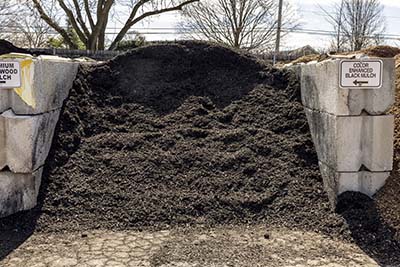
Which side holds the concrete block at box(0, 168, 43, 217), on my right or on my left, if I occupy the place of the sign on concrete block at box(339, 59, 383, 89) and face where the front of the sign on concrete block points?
on my right

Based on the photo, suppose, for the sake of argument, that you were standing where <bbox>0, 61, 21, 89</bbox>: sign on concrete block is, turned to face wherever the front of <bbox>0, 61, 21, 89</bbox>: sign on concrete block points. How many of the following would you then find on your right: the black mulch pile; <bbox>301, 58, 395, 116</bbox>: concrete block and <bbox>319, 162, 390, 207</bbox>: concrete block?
0

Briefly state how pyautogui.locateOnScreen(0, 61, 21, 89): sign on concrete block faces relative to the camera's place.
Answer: facing the viewer

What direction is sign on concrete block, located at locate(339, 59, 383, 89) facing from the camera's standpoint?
toward the camera

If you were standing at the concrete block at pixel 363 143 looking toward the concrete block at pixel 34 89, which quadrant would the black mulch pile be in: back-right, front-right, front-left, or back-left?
front-right

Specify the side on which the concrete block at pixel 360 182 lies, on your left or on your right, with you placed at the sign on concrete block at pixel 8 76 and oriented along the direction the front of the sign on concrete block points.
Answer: on your left

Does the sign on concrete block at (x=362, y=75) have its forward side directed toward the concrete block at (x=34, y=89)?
no

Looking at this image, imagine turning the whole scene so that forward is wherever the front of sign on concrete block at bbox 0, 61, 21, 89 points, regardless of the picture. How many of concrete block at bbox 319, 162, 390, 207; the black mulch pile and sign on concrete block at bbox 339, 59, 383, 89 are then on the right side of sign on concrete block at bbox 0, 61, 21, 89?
0

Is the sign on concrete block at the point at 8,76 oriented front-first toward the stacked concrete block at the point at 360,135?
no

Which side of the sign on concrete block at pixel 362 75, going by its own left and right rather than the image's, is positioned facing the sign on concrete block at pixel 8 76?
right

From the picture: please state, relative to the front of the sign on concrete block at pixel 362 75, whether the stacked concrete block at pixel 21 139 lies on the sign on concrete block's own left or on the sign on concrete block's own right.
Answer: on the sign on concrete block's own right

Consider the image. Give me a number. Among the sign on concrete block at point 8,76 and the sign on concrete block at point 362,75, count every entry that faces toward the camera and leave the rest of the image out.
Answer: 2

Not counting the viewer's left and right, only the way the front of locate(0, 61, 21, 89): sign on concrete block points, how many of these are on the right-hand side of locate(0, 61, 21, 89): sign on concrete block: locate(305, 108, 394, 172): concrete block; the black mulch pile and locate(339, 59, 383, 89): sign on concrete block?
0

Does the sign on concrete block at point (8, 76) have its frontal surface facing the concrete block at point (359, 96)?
no
